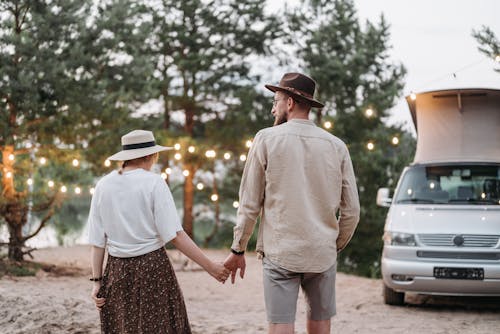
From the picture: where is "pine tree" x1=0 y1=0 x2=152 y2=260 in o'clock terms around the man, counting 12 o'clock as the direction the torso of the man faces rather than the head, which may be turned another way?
The pine tree is roughly at 11 o'clock from the man.

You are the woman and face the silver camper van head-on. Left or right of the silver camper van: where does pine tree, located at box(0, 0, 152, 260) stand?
left

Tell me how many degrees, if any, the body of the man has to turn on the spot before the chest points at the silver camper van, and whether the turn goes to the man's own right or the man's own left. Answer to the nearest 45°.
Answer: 0° — they already face it

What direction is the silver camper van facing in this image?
toward the camera

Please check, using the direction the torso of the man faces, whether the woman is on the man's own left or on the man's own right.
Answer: on the man's own left

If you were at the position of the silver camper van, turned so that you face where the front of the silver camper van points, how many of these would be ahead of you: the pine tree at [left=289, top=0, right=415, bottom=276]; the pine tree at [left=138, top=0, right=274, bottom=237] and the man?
1

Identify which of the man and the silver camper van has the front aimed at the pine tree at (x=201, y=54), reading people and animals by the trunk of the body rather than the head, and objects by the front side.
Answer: the man

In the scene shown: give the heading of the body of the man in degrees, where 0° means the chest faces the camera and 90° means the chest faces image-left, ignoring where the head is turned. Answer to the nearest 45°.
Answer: approximately 180°

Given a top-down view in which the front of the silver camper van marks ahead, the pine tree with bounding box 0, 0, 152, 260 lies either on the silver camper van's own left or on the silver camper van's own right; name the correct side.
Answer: on the silver camper van's own right

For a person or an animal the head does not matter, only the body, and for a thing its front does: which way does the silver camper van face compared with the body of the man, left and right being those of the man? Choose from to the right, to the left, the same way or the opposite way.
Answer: the opposite way

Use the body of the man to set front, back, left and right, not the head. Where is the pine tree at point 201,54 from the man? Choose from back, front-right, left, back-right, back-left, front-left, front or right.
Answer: front

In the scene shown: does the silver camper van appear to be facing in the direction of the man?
yes

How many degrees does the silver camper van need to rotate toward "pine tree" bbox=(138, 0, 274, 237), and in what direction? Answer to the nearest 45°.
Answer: approximately 135° to its right

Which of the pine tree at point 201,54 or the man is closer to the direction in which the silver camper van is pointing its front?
the man

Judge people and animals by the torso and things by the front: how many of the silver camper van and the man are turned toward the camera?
1

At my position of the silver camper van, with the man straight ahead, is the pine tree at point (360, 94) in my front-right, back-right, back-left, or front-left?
back-right
